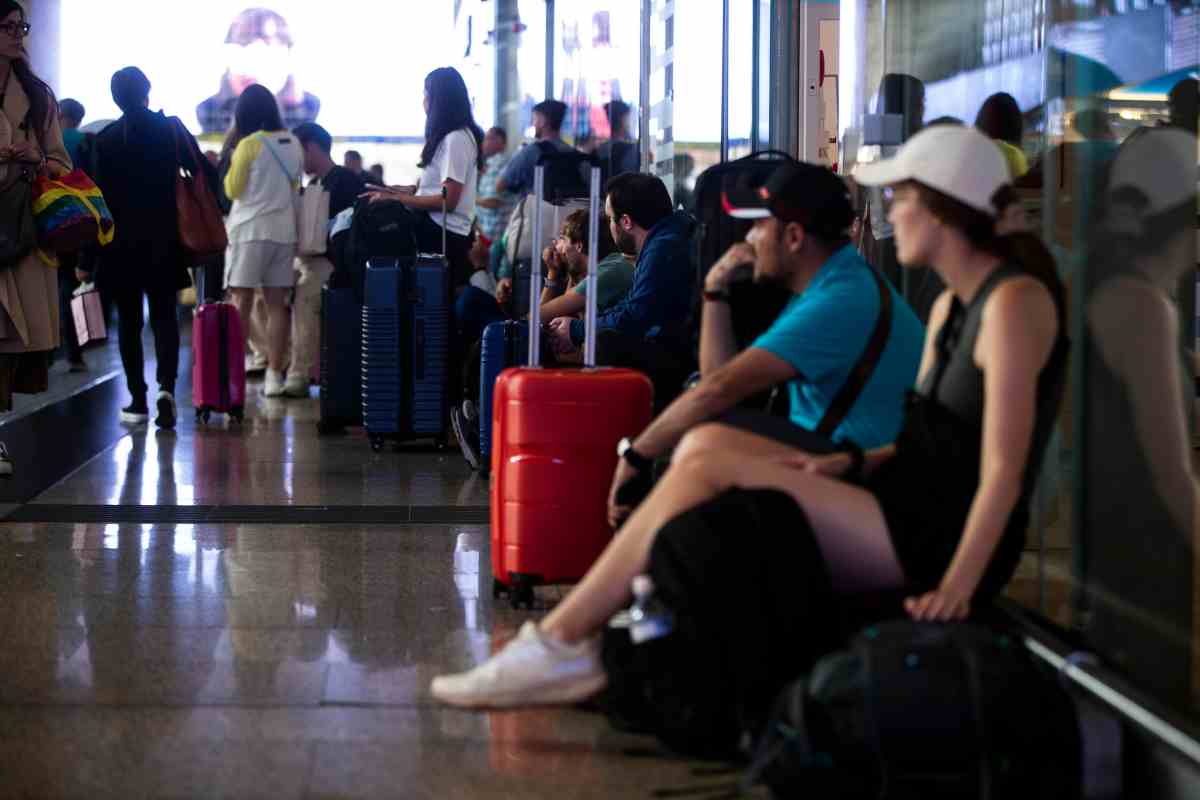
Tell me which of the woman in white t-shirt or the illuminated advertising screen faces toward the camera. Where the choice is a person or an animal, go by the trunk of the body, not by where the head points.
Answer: the illuminated advertising screen

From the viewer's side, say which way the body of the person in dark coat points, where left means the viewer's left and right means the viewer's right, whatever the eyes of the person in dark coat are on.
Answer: facing away from the viewer

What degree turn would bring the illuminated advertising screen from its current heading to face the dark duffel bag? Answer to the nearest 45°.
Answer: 0° — it already faces it

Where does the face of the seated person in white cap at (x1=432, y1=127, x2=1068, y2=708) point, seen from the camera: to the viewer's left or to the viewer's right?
to the viewer's left

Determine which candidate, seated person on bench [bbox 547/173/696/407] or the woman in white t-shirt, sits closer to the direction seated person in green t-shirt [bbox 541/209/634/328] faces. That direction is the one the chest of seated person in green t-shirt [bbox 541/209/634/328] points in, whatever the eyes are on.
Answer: the woman in white t-shirt

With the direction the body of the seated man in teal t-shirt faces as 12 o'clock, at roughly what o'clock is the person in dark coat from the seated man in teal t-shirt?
The person in dark coat is roughly at 2 o'clock from the seated man in teal t-shirt.

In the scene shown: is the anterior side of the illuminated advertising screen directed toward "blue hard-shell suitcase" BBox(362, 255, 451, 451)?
yes

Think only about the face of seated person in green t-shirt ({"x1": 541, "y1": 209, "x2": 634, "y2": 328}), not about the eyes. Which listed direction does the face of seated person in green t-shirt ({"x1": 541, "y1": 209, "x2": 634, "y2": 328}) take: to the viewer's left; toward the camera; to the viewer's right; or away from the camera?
to the viewer's left

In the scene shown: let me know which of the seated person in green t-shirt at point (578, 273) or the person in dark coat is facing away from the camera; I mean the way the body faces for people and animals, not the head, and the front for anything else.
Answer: the person in dark coat

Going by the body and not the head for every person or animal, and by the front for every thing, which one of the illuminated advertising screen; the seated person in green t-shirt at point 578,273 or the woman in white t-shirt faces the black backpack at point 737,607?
the illuminated advertising screen

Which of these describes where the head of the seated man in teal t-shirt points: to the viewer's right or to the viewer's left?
to the viewer's left

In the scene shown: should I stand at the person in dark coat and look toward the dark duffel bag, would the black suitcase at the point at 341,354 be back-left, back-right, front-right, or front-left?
front-left

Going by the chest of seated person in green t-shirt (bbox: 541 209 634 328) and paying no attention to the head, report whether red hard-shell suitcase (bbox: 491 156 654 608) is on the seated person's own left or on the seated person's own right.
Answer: on the seated person's own left

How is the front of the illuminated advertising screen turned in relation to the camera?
facing the viewer

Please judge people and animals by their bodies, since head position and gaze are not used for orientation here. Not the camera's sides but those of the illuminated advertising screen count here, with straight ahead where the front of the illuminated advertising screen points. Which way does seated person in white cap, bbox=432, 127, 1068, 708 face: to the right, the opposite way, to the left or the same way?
to the right

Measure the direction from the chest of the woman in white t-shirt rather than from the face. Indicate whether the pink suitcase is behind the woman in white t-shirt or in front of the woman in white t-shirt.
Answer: in front

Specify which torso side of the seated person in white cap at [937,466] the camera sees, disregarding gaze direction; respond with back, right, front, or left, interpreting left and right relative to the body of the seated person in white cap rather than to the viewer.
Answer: left

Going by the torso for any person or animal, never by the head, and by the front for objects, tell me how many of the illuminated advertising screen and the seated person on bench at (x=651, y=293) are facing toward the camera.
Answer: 1

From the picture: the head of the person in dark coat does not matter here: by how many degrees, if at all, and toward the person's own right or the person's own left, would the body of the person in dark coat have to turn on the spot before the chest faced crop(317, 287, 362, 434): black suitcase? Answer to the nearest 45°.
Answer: approximately 135° to the person's own right

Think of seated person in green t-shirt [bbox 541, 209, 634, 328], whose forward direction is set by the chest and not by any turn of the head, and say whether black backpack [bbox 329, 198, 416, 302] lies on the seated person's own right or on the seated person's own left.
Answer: on the seated person's own right

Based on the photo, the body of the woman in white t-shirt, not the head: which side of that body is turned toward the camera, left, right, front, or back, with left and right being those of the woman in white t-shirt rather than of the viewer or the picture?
left

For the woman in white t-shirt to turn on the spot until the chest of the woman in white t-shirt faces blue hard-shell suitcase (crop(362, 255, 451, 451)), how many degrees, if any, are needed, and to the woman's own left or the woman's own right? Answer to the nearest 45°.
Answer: approximately 90° to the woman's own left
